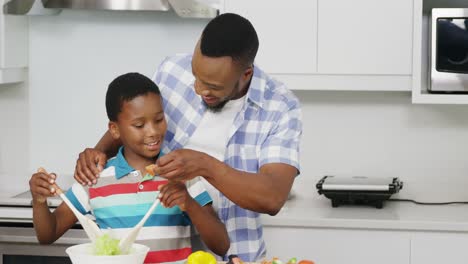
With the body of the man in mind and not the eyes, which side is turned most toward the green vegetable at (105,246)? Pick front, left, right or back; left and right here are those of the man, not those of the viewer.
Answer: front

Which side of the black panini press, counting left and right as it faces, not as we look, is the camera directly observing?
front

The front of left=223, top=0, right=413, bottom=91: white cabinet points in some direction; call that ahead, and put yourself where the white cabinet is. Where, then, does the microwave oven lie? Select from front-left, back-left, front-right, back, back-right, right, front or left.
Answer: left

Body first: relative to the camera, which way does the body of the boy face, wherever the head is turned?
toward the camera

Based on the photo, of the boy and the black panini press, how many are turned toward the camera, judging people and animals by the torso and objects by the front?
2

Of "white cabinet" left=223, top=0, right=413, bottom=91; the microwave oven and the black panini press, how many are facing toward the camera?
3

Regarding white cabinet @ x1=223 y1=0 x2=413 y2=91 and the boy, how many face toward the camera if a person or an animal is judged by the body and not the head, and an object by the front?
2

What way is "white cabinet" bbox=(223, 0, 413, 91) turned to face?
toward the camera

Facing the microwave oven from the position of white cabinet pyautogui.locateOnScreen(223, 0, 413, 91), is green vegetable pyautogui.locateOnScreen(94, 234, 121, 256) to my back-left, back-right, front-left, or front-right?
back-right

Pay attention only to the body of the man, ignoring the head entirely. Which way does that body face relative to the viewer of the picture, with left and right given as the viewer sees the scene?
facing the viewer and to the left of the viewer

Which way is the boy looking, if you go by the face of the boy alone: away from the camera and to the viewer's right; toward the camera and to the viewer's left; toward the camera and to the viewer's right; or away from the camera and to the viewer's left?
toward the camera and to the viewer's right
